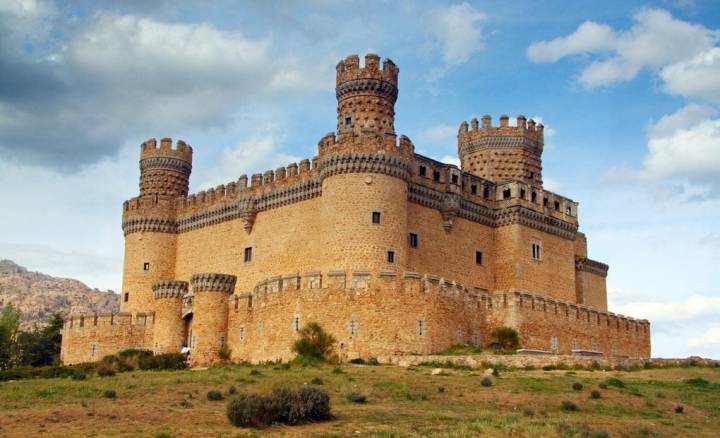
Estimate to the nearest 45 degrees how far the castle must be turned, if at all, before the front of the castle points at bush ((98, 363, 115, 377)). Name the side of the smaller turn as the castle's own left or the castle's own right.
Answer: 0° — it already faces it

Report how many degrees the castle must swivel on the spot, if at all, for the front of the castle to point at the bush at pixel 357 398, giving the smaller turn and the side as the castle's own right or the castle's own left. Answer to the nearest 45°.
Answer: approximately 45° to the castle's own left

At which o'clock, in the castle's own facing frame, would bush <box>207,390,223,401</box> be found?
The bush is roughly at 11 o'clock from the castle.

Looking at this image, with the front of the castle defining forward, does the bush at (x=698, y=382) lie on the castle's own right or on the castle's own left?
on the castle's own left

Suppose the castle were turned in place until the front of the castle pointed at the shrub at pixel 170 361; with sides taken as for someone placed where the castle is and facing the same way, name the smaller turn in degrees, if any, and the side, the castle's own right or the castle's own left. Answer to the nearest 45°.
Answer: approximately 45° to the castle's own right

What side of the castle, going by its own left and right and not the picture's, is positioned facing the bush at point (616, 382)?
left

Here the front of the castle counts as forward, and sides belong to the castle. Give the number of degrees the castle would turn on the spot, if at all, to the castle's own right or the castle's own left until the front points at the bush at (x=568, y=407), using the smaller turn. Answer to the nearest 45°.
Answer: approximately 45° to the castle's own left

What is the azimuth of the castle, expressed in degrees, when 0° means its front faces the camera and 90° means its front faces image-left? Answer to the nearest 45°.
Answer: approximately 45°
